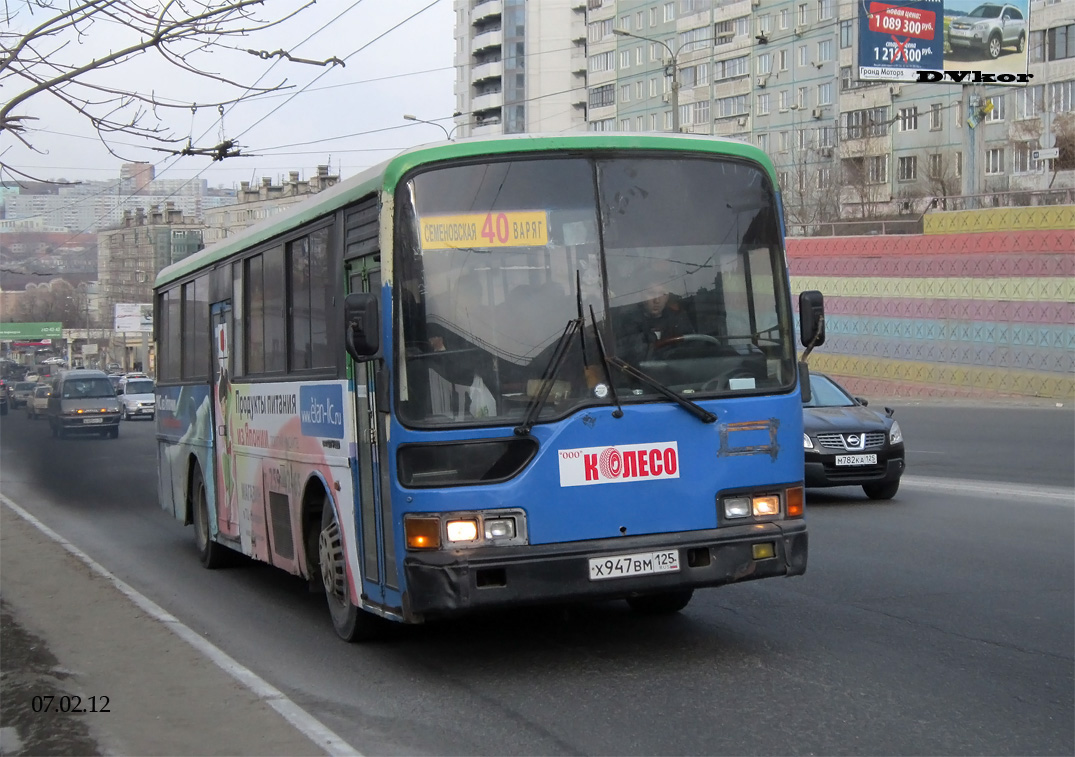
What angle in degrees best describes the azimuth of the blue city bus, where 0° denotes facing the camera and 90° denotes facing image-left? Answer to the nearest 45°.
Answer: approximately 315°

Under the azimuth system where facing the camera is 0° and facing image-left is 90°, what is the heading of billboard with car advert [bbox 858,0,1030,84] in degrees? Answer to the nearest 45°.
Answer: approximately 0°

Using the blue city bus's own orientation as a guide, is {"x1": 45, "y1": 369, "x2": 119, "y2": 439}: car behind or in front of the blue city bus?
behind

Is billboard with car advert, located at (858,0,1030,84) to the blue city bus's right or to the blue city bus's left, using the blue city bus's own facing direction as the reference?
on its left

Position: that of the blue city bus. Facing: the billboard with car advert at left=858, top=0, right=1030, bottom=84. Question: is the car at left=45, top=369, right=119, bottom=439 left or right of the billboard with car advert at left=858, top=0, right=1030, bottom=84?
left

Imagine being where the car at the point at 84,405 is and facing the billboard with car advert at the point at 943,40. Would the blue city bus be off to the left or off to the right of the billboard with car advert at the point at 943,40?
right

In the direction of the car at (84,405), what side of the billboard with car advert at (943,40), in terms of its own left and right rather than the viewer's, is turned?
right
